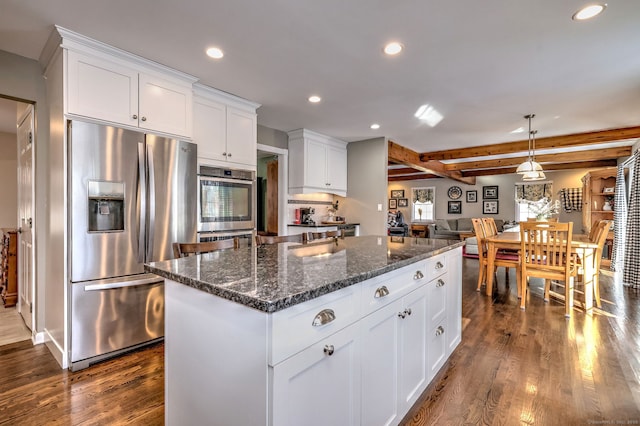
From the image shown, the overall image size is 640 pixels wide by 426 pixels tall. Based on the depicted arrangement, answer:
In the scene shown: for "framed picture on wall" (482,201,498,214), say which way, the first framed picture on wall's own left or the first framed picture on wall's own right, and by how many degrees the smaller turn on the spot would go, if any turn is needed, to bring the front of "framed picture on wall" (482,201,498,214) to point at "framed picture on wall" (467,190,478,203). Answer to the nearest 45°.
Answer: approximately 90° to the first framed picture on wall's own right

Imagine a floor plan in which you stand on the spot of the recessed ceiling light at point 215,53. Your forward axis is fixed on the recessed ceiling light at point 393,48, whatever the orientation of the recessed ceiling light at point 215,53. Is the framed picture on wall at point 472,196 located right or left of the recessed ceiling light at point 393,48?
left

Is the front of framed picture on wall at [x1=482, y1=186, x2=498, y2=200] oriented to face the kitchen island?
yes

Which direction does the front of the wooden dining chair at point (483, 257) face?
to the viewer's right

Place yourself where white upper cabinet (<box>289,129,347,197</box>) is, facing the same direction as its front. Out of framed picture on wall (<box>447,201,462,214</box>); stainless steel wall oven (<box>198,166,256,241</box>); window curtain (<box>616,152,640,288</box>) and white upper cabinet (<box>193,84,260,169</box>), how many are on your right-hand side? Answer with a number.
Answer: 2

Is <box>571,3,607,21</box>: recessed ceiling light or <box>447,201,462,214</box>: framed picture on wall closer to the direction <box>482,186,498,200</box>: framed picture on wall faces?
the recessed ceiling light

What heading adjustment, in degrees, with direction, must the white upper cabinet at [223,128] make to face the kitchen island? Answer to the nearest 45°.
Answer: approximately 45° to its right

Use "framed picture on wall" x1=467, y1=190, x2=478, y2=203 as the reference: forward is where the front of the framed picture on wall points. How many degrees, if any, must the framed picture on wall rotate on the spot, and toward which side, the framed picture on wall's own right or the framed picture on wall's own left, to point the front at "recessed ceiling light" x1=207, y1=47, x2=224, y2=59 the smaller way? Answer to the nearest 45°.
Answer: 0° — it already faces it

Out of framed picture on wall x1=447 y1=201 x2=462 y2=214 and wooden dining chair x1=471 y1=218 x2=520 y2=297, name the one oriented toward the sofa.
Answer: the framed picture on wall

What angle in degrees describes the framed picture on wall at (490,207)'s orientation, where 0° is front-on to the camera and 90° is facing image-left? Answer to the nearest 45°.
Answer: approximately 0°

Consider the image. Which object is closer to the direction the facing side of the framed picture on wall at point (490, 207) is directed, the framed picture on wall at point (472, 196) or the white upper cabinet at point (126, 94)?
the white upper cabinet

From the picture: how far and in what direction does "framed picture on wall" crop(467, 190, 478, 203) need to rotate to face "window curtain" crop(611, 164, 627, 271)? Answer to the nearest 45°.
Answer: approximately 45° to its left
